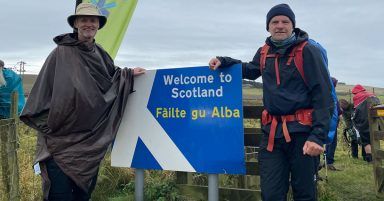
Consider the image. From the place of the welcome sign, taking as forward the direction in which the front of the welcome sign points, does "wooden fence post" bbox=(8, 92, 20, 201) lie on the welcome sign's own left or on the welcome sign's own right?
on the welcome sign's own right

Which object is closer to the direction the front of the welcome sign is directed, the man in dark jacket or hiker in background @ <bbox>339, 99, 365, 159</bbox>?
the man in dark jacket

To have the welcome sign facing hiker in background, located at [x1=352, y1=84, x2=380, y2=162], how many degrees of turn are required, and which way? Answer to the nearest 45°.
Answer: approximately 135° to its left

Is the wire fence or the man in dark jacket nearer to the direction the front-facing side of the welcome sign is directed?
the man in dark jacket

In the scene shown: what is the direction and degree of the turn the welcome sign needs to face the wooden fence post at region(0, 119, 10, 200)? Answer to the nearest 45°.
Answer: approximately 90° to its right

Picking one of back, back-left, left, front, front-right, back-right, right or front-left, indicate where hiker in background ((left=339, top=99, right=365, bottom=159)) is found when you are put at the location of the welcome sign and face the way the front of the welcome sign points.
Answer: back-left

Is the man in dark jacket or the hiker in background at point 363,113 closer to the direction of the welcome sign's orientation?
the man in dark jacket

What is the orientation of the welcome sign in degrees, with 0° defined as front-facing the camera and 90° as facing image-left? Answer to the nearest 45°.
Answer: approximately 0°

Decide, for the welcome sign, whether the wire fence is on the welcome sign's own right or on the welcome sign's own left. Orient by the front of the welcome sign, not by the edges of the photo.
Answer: on the welcome sign's own right

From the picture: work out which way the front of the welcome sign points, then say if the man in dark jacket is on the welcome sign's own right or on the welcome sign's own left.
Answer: on the welcome sign's own left

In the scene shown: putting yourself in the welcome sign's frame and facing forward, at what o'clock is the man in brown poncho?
The man in brown poncho is roughly at 2 o'clock from the welcome sign.
